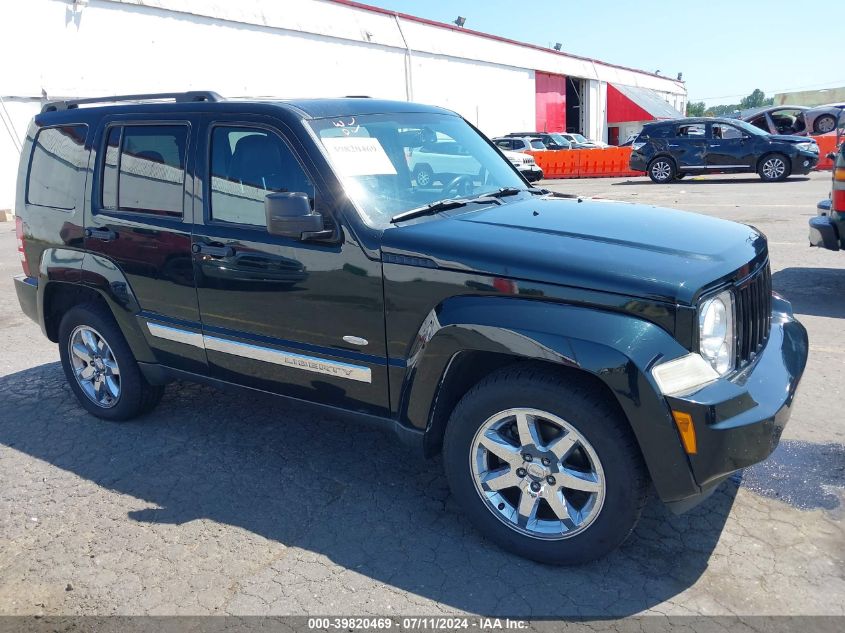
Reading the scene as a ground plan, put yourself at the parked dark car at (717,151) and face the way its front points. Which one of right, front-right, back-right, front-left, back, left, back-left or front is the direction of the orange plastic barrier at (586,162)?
back-left

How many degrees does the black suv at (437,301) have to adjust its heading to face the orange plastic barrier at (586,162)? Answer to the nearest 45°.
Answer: approximately 135° to its left

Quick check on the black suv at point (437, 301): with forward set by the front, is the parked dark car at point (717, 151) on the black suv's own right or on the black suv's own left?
on the black suv's own left

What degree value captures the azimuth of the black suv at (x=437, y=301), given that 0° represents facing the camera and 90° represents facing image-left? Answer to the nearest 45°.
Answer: approximately 315°

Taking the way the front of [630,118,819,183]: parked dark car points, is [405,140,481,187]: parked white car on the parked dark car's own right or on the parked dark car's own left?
on the parked dark car's own right

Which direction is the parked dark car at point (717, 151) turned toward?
to the viewer's right

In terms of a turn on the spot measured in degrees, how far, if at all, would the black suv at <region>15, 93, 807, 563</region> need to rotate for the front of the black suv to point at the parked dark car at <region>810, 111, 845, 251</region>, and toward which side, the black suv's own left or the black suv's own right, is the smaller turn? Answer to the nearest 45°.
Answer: approximately 90° to the black suv's own left

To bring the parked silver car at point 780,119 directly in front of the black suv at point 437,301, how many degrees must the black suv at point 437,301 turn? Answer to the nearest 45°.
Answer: approximately 90° to its left

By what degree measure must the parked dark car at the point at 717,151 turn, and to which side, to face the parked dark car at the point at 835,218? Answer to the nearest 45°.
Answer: approximately 90° to its right

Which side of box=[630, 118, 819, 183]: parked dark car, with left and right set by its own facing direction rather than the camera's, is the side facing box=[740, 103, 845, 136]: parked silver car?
left

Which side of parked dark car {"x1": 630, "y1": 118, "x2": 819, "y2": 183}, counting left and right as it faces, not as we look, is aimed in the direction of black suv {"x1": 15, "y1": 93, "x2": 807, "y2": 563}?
right
